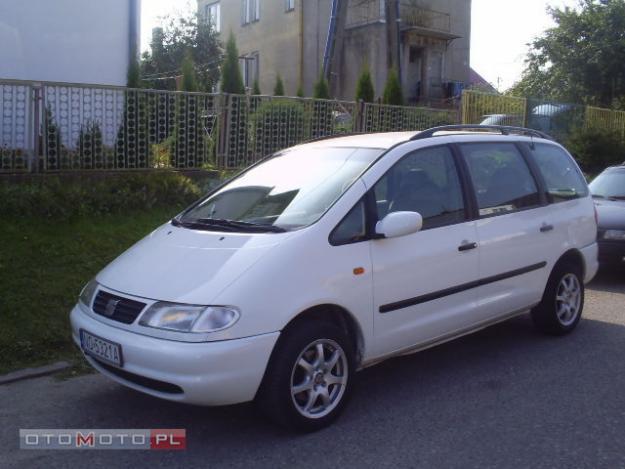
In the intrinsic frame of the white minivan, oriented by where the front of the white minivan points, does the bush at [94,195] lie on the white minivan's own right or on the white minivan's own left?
on the white minivan's own right

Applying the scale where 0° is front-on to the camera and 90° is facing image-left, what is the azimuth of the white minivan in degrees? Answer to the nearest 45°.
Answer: approximately 45°

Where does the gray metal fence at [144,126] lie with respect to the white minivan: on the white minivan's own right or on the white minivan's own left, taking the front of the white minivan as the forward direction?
on the white minivan's own right

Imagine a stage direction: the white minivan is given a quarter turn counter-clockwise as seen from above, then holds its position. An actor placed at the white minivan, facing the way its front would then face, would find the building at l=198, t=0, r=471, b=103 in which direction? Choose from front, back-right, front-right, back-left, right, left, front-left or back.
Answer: back-left

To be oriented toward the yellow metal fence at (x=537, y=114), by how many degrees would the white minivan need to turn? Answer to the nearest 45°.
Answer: approximately 135° to its right

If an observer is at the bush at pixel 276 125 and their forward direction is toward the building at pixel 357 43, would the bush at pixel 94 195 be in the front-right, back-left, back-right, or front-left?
back-left

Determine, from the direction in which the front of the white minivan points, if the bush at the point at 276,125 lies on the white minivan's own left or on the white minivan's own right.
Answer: on the white minivan's own right
